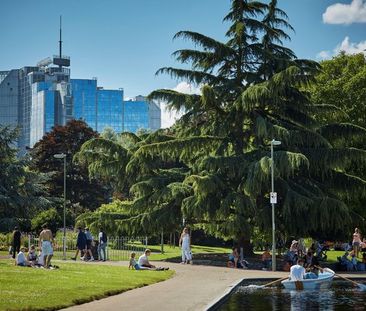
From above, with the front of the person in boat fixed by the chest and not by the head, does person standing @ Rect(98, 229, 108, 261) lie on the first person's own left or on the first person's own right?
on the first person's own left

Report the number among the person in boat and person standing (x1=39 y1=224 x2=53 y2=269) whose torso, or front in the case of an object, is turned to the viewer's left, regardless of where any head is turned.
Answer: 0
